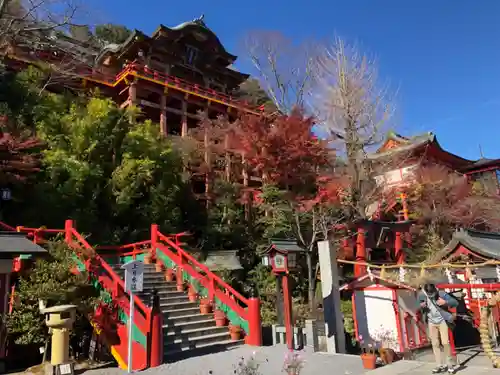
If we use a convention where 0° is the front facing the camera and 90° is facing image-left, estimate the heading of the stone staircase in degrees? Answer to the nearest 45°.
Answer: approximately 315°

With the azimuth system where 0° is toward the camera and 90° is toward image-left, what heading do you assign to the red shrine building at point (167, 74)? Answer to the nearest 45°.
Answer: approximately 315°

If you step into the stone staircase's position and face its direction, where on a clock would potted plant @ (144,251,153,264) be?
The potted plant is roughly at 7 o'clock from the stone staircase.

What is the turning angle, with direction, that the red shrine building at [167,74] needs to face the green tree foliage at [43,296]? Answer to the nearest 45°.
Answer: approximately 45° to its right

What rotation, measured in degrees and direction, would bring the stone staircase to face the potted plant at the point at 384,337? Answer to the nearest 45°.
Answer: approximately 45° to its left
